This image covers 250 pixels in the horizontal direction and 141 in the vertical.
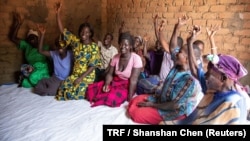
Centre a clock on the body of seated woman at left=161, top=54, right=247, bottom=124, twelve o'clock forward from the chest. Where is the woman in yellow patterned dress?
The woman in yellow patterned dress is roughly at 1 o'clock from the seated woman.

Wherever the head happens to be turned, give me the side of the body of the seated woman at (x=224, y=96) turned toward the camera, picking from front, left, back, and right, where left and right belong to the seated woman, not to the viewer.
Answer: left

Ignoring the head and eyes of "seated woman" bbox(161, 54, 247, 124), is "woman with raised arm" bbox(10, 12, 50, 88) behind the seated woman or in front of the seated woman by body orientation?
in front

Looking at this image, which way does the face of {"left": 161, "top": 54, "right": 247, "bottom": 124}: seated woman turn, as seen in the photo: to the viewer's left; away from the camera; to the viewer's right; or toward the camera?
to the viewer's left

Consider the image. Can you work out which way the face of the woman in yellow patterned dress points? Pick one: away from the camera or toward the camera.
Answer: toward the camera

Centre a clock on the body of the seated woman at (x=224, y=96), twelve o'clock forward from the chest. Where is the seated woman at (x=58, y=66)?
the seated woman at (x=58, y=66) is roughly at 1 o'clock from the seated woman at (x=224, y=96).

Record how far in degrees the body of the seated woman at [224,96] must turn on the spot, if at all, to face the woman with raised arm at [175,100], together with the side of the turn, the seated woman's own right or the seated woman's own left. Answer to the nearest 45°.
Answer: approximately 45° to the seated woman's own right
